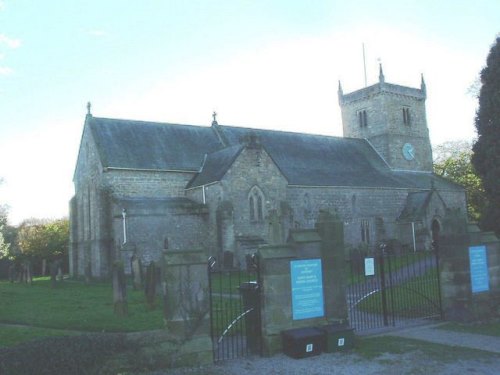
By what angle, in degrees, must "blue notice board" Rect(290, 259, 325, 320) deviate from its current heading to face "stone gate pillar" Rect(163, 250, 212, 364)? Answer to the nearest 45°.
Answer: approximately 45° to its right

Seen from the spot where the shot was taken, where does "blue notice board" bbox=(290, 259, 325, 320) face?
facing the viewer

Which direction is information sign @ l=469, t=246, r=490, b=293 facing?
toward the camera

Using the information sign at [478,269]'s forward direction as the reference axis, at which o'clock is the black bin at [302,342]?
The black bin is roughly at 3 o'clock from the information sign.

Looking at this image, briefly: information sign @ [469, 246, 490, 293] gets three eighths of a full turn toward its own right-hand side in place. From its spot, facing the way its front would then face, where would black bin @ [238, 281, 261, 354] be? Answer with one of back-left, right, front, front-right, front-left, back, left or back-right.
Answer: left

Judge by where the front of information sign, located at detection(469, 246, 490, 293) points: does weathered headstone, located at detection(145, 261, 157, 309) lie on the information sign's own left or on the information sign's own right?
on the information sign's own right

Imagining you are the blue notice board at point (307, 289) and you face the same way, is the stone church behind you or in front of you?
behind

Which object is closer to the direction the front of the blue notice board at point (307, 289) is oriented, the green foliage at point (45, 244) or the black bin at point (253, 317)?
the black bin

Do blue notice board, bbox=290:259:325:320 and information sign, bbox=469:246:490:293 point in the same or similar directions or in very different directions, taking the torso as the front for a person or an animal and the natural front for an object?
same or similar directions

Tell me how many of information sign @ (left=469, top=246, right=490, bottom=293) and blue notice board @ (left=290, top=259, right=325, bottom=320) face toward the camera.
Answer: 2

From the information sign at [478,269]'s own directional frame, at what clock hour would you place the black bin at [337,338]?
The black bin is roughly at 3 o'clock from the information sign.

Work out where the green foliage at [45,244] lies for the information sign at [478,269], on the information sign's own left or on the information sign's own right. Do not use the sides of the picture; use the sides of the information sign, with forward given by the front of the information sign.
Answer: on the information sign's own right
